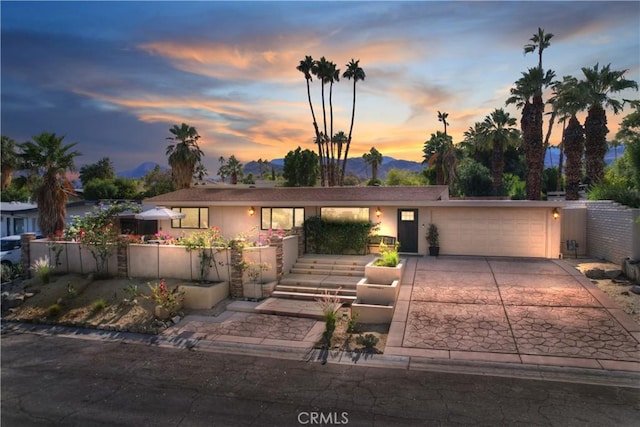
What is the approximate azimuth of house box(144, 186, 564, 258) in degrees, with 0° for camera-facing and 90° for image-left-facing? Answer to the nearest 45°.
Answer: approximately 0°

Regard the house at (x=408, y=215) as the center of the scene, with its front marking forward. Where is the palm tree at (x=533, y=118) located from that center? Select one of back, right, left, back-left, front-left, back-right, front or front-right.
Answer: back-left

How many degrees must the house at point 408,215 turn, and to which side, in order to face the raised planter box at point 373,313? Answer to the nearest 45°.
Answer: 0° — it already faces it

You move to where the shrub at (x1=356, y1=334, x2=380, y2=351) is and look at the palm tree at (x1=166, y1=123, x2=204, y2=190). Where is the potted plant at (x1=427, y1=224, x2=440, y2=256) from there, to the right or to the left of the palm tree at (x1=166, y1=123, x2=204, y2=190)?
right

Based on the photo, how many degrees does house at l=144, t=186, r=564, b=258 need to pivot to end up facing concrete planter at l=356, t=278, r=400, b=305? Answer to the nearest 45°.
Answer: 0° — it already faces it

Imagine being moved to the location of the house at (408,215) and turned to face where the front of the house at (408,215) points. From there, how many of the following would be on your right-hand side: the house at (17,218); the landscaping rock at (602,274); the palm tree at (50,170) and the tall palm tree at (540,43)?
2

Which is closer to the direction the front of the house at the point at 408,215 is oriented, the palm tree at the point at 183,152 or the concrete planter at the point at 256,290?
the concrete planter

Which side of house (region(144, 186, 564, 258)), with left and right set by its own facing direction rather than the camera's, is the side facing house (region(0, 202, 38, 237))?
right

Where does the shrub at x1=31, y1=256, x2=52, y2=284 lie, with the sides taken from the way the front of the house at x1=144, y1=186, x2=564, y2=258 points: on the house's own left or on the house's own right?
on the house's own right

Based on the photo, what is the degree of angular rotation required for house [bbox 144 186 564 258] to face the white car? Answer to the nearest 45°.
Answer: approximately 90° to its right

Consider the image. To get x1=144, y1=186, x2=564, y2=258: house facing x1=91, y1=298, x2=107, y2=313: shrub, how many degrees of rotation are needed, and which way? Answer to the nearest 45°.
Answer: approximately 45° to its right

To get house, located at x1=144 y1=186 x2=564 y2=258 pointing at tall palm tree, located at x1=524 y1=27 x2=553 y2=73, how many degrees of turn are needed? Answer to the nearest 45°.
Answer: approximately 135° to its left

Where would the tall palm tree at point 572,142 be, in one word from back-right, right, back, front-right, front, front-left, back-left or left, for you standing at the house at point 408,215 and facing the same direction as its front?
back-left
